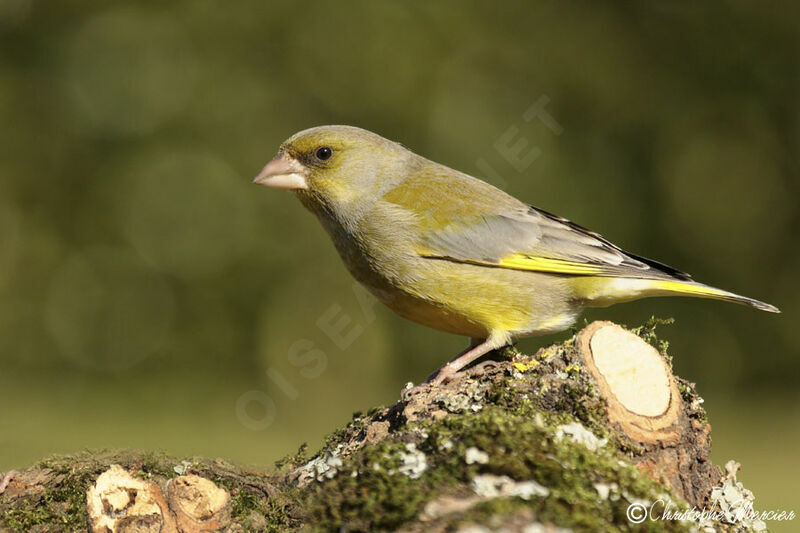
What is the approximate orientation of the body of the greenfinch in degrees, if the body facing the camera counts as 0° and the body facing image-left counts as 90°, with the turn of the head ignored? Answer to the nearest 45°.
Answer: approximately 90°
